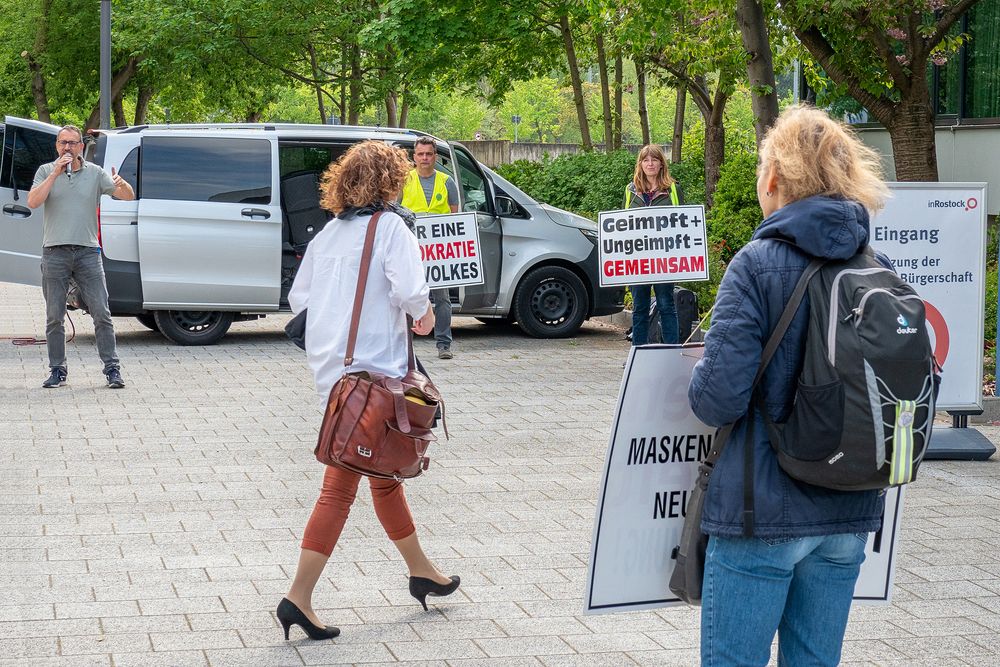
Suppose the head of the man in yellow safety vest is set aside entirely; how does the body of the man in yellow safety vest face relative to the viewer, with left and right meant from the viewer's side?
facing the viewer

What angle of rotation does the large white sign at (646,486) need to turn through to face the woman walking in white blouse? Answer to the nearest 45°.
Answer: approximately 135° to its right

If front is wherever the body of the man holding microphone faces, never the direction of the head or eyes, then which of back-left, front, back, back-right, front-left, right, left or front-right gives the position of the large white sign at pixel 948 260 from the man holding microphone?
front-left

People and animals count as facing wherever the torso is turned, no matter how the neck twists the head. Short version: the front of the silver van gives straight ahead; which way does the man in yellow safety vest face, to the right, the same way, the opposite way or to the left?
to the right

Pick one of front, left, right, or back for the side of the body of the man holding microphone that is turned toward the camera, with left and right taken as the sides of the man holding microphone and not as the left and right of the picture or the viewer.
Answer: front

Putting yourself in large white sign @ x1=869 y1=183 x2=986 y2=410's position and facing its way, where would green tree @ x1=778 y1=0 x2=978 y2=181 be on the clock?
The green tree is roughly at 6 o'clock from the large white sign.

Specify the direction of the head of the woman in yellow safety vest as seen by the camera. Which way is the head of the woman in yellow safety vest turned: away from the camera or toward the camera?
toward the camera

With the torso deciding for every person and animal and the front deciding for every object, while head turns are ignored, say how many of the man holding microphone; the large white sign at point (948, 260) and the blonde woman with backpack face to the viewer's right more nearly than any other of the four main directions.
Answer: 0

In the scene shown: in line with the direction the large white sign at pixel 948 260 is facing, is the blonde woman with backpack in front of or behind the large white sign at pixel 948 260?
in front

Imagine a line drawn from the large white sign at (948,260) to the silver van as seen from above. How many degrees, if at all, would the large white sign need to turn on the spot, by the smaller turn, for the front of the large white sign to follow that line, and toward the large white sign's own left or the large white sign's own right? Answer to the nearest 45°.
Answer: approximately 135° to the large white sign's own right

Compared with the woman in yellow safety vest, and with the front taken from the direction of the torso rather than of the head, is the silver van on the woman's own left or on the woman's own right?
on the woman's own right

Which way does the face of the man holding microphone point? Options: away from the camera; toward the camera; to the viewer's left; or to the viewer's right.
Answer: toward the camera

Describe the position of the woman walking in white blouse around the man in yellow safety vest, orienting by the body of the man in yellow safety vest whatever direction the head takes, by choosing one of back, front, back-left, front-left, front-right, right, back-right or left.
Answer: front

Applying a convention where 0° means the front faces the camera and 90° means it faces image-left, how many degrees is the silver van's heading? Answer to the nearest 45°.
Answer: approximately 270°

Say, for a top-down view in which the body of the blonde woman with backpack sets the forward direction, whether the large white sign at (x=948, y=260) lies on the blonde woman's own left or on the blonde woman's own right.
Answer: on the blonde woman's own right

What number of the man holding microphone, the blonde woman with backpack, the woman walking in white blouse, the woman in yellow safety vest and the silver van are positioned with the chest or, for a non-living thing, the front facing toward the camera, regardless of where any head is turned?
2

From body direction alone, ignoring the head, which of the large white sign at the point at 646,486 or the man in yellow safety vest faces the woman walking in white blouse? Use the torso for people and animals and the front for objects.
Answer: the man in yellow safety vest

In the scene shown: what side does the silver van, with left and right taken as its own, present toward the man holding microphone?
right

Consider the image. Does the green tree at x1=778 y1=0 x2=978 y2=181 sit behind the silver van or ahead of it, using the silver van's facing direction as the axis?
ahead

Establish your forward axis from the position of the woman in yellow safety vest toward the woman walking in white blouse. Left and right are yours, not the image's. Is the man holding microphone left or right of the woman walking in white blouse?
right
